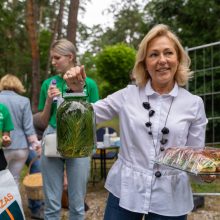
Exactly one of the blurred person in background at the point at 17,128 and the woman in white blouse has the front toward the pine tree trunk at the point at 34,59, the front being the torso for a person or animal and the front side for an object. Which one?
the blurred person in background

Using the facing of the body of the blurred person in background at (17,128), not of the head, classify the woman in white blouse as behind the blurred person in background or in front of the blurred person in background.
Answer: behind

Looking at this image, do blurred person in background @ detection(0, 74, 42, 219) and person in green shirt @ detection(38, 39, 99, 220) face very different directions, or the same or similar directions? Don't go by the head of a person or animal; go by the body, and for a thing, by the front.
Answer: very different directions

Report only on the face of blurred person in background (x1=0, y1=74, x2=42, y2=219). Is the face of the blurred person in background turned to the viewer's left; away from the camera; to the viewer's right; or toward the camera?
away from the camera

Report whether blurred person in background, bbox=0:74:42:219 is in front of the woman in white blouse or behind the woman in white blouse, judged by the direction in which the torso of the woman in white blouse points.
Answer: behind

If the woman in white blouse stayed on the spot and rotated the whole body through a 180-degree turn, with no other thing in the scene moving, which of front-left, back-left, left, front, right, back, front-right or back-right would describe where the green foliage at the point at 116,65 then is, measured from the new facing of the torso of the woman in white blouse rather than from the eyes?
front

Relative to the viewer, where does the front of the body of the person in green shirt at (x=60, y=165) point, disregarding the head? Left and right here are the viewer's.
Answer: facing the viewer

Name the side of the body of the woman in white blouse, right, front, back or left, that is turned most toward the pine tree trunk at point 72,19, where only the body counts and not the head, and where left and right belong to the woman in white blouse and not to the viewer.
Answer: back

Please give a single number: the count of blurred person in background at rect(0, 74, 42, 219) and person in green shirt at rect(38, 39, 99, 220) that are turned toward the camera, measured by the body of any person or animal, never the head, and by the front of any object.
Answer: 1

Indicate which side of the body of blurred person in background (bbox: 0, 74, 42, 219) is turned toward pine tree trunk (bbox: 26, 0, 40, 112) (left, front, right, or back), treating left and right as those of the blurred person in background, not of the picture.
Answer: front

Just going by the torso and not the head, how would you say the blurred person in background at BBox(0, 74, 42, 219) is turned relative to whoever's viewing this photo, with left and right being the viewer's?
facing away from the viewer

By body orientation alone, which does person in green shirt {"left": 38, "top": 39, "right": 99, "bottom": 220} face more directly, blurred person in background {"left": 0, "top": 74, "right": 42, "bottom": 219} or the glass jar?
the glass jar

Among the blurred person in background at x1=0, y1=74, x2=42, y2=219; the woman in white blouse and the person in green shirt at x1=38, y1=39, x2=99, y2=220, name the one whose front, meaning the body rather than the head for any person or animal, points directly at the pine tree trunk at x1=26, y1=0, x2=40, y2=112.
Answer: the blurred person in background

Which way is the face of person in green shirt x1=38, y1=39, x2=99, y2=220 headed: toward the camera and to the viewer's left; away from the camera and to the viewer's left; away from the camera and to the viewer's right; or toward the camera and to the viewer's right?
toward the camera and to the viewer's left

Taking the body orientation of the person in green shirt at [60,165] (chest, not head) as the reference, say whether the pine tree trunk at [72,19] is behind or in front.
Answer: behind

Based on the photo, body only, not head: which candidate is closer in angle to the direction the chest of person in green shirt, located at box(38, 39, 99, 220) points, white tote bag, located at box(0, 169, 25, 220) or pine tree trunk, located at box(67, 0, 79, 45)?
the white tote bag
